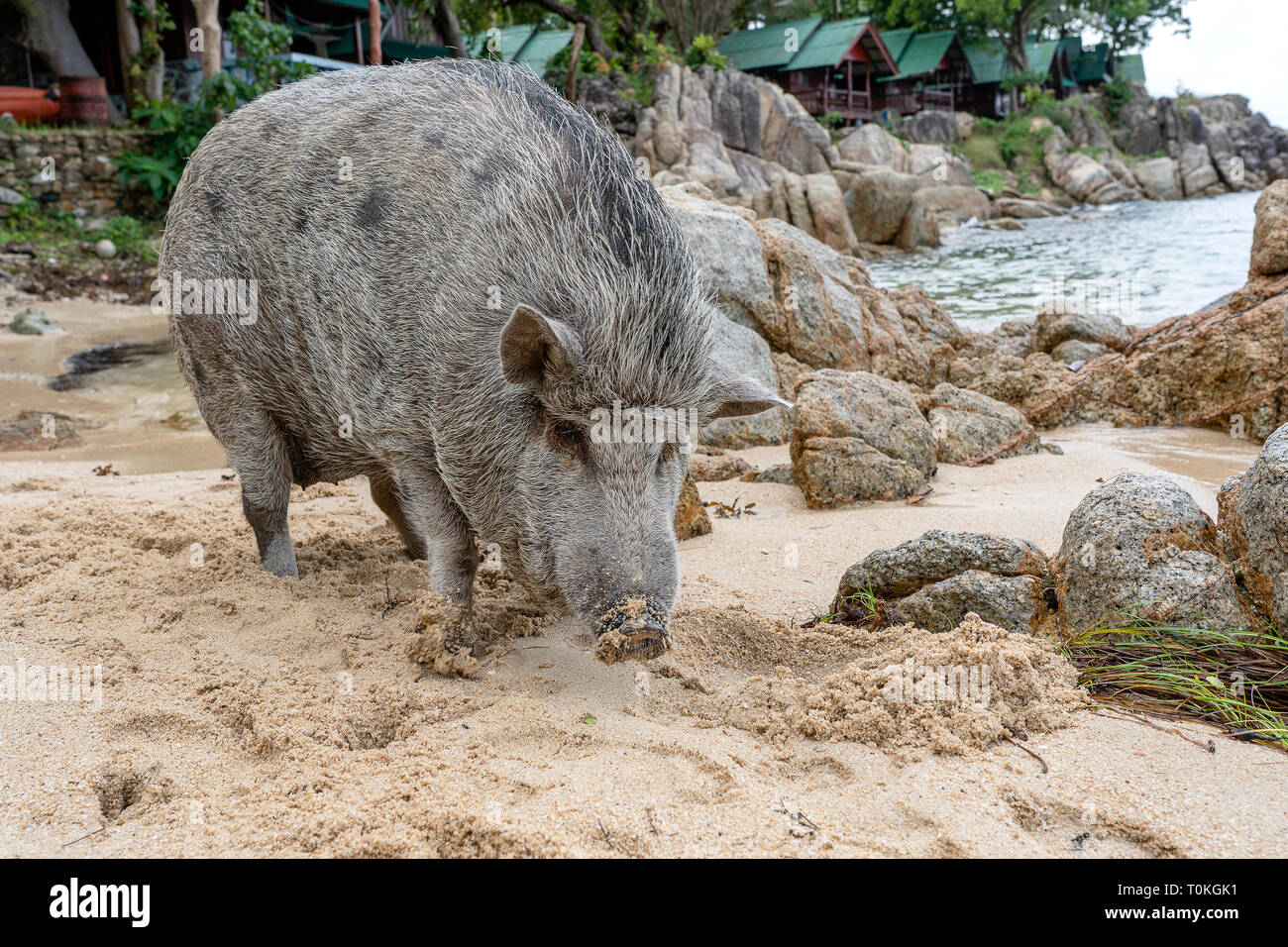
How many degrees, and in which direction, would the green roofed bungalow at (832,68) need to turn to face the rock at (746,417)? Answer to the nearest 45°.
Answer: approximately 45° to its right

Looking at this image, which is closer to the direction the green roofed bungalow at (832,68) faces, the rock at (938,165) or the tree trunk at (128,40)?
the rock

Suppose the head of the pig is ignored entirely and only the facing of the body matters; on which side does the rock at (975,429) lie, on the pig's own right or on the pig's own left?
on the pig's own left

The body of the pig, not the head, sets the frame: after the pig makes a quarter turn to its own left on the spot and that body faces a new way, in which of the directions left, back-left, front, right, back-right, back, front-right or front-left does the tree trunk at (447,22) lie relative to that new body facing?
front-left

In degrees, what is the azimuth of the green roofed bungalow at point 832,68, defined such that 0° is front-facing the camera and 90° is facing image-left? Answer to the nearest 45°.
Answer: approximately 315°

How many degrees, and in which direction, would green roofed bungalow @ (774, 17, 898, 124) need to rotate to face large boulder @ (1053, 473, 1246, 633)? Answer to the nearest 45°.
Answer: approximately 45° to its right

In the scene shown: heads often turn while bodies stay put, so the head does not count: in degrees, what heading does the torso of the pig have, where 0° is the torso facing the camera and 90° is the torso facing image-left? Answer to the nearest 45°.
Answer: approximately 315°
